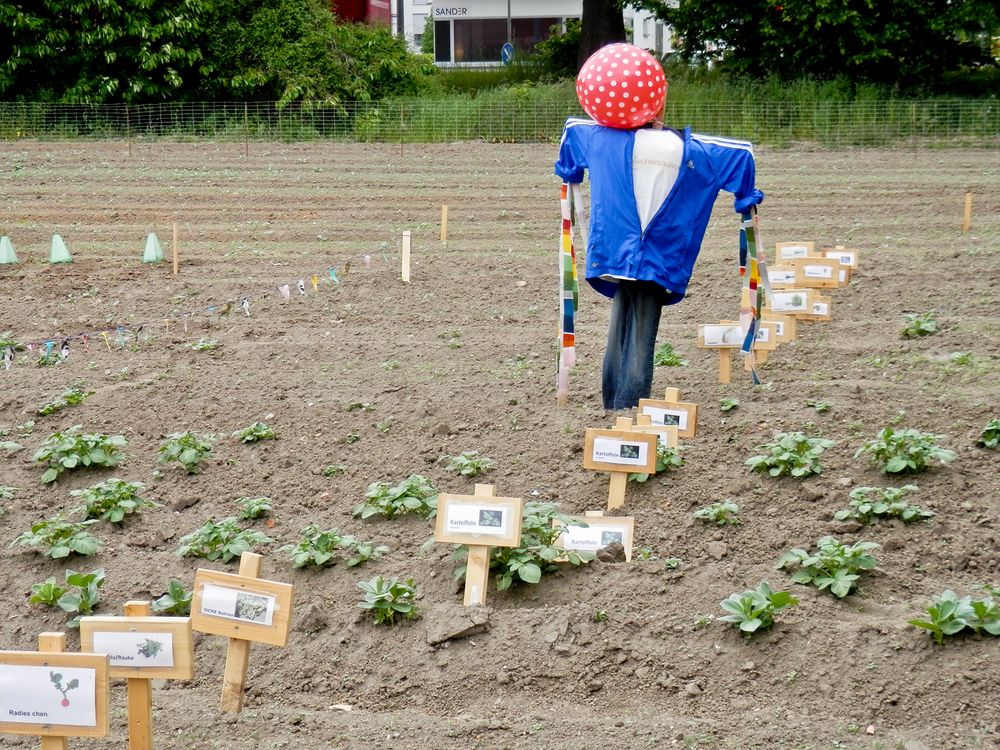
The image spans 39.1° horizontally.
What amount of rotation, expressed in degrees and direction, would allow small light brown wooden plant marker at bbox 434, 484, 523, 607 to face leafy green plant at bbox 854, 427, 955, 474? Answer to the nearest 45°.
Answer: approximately 135° to its left

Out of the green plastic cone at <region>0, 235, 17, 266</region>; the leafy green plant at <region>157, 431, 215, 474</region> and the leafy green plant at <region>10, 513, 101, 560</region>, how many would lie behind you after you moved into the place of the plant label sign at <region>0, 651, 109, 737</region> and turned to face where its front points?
3

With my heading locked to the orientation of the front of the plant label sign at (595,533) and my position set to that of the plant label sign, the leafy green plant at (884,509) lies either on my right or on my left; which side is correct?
on my left

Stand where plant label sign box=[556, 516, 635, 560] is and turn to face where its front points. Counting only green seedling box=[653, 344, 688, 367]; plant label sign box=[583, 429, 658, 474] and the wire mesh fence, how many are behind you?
3

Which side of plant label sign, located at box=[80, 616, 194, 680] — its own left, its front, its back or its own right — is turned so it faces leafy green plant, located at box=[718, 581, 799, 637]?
left

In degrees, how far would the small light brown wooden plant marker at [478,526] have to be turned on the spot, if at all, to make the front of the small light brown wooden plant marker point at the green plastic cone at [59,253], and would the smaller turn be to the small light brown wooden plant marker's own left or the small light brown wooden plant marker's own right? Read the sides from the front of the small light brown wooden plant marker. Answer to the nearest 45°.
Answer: approximately 135° to the small light brown wooden plant marker's own right

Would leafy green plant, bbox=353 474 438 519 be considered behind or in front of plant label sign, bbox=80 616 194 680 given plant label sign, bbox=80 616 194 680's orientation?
behind

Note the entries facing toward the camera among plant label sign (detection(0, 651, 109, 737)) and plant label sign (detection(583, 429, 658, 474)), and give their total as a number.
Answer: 2

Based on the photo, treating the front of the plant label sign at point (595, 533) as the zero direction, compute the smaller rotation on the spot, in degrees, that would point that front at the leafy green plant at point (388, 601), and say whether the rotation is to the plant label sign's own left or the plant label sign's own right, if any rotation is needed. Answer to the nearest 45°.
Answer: approximately 45° to the plant label sign's own right

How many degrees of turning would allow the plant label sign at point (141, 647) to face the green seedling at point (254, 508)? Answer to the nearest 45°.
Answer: approximately 180°

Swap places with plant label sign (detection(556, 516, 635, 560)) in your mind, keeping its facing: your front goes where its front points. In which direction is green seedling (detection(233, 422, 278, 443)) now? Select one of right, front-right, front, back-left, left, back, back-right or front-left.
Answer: back-right

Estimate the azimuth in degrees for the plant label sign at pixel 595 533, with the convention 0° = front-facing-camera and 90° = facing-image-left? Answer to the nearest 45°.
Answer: approximately 0°
